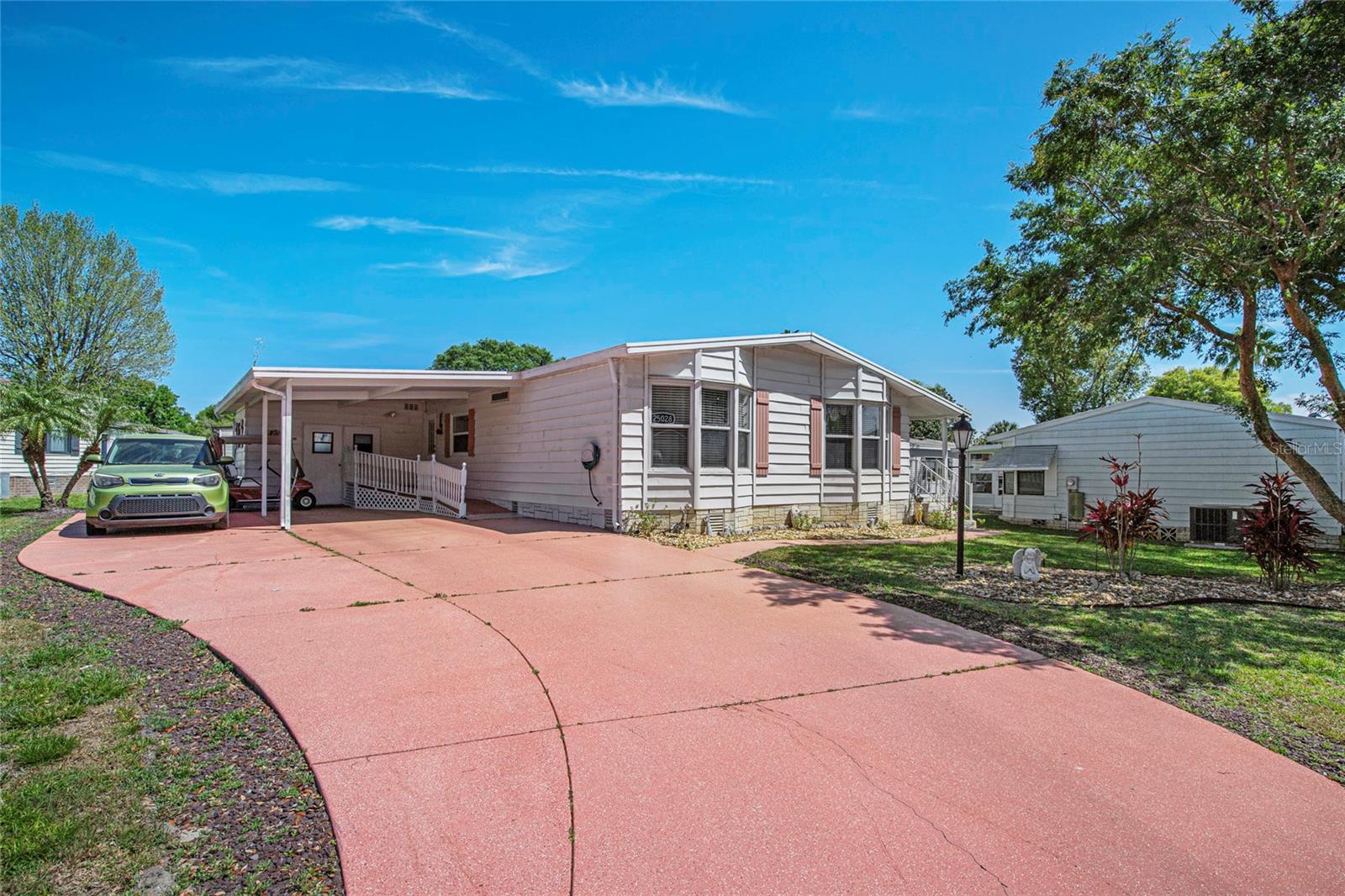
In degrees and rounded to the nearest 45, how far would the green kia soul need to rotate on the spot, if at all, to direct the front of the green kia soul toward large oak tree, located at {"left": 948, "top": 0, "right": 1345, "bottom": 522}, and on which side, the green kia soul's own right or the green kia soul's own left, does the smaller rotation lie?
approximately 45° to the green kia soul's own left

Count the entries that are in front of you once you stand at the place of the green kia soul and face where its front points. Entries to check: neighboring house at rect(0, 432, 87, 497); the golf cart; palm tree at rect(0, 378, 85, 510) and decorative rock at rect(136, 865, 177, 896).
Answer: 1

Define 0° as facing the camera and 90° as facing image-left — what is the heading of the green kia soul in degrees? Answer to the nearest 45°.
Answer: approximately 0°

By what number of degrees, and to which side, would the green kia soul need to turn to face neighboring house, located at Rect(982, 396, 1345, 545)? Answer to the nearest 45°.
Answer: approximately 90° to its left

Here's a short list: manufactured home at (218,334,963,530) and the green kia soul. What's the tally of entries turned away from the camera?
0

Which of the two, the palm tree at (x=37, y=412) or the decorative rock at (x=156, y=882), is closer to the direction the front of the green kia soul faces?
the decorative rock

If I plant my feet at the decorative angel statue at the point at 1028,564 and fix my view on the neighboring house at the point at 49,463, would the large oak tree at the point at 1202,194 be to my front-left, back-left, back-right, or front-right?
back-right

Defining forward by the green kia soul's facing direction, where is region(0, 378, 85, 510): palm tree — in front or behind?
behind

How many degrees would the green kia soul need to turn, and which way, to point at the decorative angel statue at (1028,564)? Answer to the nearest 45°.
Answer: approximately 45° to its left
